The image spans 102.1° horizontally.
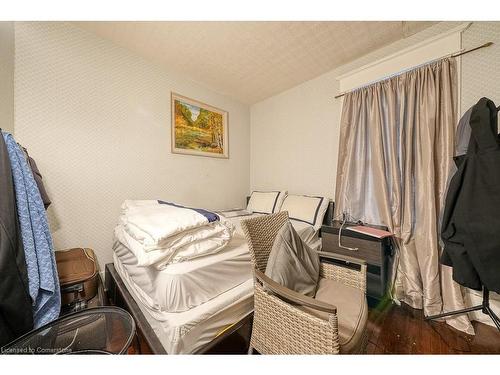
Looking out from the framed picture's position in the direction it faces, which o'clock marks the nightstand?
The nightstand is roughly at 12 o'clock from the framed picture.

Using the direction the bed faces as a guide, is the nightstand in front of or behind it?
behind

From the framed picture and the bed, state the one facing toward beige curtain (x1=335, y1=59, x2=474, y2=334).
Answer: the framed picture

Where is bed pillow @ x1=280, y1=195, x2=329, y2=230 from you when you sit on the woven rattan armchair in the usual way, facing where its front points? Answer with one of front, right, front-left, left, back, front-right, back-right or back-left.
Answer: back-left

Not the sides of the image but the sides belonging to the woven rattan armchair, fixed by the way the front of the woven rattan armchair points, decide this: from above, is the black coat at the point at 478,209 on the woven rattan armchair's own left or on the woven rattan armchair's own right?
on the woven rattan armchair's own left

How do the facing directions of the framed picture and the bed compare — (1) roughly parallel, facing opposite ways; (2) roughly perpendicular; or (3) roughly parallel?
roughly perpendicular

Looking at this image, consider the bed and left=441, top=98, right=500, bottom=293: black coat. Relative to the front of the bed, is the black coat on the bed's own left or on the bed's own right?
on the bed's own left

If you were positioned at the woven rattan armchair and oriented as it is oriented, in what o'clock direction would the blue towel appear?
The blue towel is roughly at 4 o'clock from the woven rattan armchair.

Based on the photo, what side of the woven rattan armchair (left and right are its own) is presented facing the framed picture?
back
